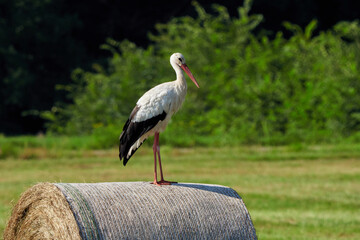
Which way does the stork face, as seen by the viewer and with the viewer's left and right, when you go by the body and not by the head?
facing to the right of the viewer
